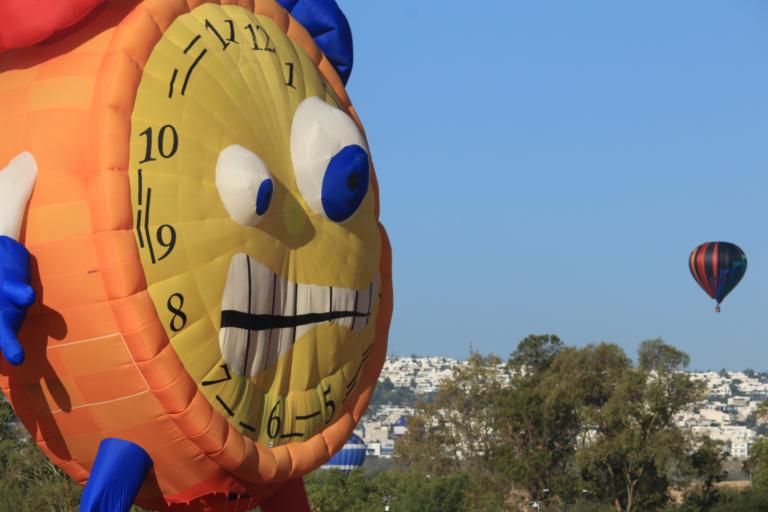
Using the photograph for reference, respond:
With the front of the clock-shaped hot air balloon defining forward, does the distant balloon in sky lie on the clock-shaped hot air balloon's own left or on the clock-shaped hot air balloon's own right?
on the clock-shaped hot air balloon's own left

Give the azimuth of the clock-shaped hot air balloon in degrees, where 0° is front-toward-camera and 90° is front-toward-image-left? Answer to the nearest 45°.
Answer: approximately 315°

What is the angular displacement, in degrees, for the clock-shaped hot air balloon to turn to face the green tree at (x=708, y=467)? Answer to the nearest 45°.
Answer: approximately 90° to its left
